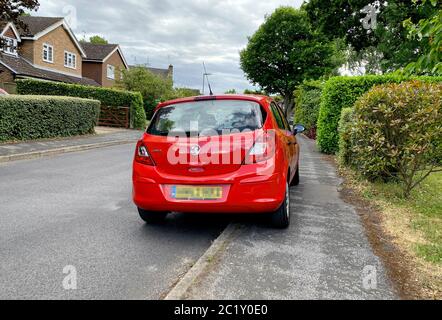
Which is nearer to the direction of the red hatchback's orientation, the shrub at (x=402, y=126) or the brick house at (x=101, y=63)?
the brick house

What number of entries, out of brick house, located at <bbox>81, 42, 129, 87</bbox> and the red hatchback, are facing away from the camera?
1

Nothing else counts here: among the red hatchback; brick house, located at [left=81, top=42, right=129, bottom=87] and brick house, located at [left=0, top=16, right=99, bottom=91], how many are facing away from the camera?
1

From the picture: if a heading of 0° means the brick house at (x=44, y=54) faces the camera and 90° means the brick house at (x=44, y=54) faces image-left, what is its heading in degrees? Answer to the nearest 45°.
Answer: approximately 315°

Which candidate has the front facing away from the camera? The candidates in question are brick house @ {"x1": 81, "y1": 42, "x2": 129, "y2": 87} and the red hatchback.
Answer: the red hatchback

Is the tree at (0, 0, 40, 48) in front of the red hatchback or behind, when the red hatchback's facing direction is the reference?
in front

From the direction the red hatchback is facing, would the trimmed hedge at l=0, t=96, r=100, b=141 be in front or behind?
in front

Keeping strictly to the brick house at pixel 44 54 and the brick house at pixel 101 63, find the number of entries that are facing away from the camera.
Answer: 0

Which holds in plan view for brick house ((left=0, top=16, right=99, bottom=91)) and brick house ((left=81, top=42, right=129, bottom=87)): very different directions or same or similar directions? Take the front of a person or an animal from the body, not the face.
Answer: same or similar directions

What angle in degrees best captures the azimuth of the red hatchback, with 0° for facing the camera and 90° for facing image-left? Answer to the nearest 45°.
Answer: approximately 180°

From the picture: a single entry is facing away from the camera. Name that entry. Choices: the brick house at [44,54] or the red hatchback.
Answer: the red hatchback

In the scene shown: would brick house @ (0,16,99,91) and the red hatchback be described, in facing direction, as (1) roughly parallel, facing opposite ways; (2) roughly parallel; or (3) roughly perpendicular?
roughly perpendicular

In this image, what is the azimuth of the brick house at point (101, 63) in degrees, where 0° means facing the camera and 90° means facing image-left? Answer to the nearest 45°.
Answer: approximately 315°

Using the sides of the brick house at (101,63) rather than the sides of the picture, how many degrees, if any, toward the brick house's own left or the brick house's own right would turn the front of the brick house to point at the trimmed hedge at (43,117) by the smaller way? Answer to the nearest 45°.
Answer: approximately 45° to the brick house's own right

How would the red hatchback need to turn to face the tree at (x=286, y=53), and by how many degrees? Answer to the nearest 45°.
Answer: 0° — it already faces it

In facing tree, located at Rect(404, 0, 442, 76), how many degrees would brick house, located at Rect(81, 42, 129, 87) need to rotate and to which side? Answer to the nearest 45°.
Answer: approximately 45° to its right
